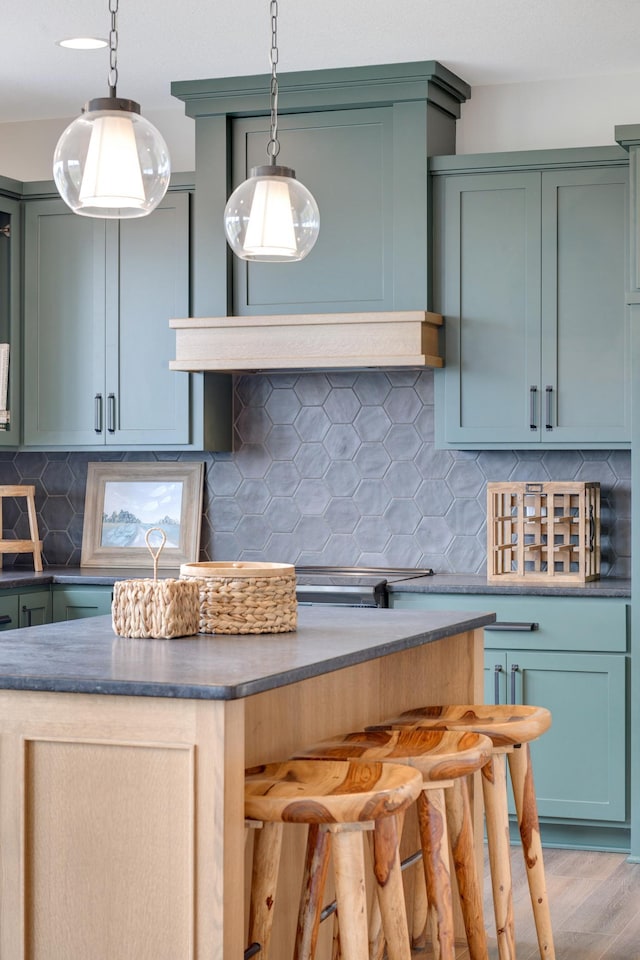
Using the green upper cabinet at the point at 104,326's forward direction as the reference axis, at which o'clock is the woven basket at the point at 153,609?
The woven basket is roughly at 12 o'clock from the green upper cabinet.

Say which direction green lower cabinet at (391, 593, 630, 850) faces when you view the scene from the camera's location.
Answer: facing the viewer

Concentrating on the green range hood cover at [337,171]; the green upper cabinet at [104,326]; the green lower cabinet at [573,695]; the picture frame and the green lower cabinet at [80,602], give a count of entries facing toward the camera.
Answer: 5

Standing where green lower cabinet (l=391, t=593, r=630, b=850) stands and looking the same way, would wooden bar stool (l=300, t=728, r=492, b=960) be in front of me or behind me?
in front

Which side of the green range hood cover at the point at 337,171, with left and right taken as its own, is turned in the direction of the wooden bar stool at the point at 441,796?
front

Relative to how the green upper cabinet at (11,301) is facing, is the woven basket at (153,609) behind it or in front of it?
in front

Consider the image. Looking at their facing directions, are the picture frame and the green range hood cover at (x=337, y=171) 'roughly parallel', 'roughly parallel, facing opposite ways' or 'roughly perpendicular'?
roughly parallel

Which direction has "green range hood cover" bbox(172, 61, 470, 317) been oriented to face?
toward the camera

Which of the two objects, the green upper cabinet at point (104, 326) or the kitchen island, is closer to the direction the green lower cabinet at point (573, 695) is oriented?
the kitchen island

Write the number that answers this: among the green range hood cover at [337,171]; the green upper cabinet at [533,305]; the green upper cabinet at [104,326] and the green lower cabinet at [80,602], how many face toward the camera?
4

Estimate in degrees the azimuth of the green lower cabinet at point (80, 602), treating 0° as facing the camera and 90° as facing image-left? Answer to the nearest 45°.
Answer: approximately 0°

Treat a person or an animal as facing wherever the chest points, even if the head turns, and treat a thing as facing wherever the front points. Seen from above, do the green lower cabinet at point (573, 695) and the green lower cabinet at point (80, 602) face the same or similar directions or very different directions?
same or similar directions
